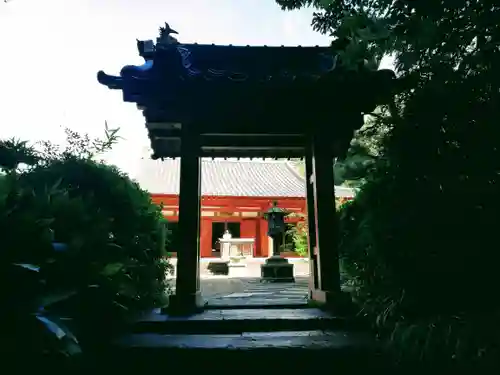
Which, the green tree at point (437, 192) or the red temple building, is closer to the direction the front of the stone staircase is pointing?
the green tree

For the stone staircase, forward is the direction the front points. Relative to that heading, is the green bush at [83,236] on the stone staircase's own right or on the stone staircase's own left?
on the stone staircase's own right

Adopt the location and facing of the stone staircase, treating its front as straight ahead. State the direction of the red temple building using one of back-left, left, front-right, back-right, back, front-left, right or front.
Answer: back

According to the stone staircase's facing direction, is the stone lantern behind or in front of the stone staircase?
behind

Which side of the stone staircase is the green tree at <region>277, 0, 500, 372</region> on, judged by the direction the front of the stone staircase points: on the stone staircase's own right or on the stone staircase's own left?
on the stone staircase's own left

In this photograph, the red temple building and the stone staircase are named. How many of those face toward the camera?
2

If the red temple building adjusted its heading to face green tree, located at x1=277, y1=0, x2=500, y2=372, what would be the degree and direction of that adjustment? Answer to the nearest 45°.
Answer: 0° — it already faces it

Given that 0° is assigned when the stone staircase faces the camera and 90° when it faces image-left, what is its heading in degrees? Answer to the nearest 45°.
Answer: approximately 0°

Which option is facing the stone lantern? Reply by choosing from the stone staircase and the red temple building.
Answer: the red temple building

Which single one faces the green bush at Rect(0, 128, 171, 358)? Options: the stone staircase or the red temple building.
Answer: the red temple building

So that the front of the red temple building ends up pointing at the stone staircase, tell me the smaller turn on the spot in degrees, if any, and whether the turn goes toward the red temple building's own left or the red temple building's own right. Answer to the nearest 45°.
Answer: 0° — it already faces it

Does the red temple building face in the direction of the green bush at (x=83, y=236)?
yes
